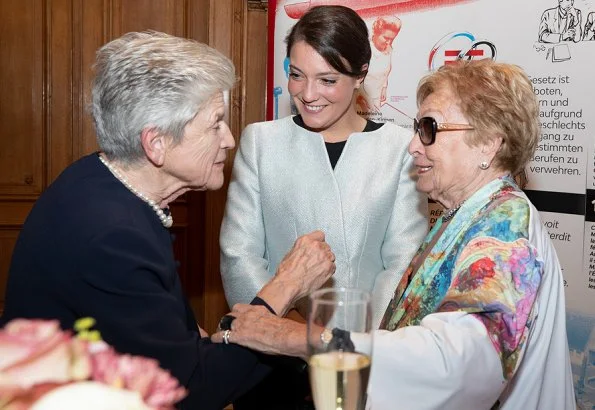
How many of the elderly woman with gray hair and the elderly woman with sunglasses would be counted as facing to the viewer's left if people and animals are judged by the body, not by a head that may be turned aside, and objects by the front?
1

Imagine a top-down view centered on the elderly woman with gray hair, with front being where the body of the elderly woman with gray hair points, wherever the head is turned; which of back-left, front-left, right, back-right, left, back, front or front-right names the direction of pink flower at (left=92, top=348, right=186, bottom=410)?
right

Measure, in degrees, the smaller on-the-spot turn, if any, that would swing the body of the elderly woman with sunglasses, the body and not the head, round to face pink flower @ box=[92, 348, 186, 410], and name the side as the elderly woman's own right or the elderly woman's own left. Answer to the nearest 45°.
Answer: approximately 90° to the elderly woman's own left

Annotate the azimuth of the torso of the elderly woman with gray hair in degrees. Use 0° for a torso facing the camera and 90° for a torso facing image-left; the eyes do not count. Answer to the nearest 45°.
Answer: approximately 270°

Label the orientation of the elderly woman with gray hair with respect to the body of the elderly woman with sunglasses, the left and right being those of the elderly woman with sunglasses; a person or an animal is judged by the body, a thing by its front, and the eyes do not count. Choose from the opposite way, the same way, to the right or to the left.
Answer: the opposite way

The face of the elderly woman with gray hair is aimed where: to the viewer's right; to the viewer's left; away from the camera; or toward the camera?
to the viewer's right

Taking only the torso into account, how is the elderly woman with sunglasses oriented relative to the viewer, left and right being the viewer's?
facing to the left of the viewer

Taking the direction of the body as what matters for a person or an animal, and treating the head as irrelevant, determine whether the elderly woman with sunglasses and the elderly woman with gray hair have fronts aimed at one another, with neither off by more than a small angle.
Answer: yes

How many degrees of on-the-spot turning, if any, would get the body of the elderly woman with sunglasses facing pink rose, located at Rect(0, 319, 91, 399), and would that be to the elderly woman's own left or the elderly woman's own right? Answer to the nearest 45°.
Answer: approximately 90° to the elderly woman's own left

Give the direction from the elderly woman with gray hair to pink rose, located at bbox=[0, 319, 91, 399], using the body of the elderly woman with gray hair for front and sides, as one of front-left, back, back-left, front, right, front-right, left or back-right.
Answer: right
